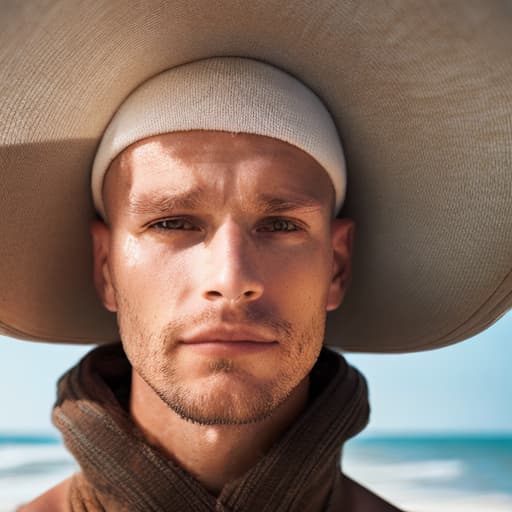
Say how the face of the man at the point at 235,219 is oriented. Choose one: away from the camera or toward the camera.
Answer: toward the camera

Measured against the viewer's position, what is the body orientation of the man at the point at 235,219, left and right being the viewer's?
facing the viewer
